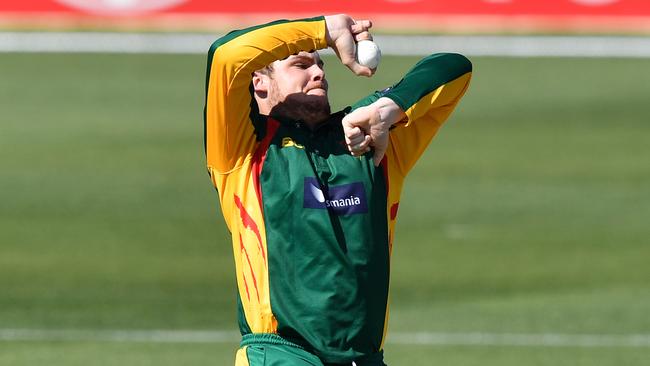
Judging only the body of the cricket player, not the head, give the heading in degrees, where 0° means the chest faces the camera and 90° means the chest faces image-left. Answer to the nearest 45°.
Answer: approximately 315°

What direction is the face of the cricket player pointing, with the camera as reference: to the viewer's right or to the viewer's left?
to the viewer's right
